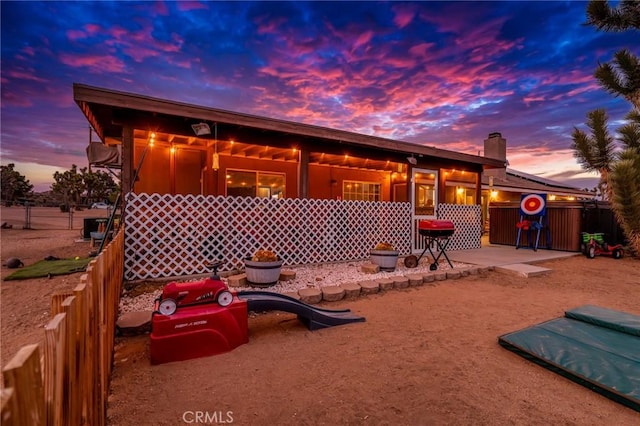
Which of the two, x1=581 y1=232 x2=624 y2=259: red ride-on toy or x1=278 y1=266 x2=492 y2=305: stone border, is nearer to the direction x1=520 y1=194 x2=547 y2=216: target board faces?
the stone border

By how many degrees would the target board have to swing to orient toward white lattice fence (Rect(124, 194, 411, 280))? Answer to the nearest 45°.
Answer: approximately 45° to its right

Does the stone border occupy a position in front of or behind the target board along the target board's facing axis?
in front

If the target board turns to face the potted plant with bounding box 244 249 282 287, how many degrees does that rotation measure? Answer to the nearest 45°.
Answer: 0° — it already faces it

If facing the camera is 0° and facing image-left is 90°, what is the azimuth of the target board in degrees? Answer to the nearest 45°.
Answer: approximately 0°

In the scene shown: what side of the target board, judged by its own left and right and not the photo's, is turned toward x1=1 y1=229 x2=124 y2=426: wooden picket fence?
front
